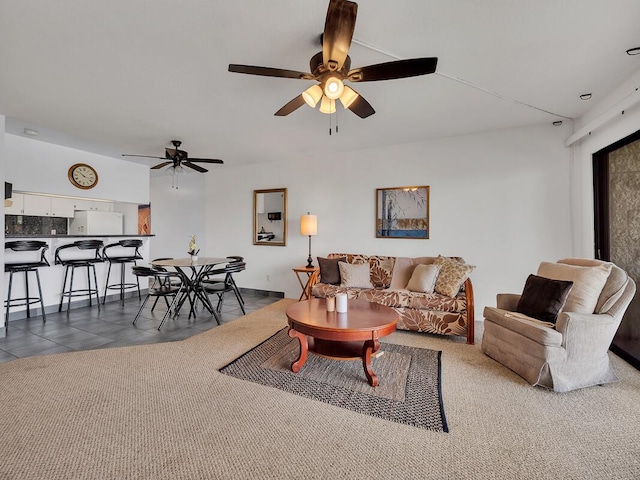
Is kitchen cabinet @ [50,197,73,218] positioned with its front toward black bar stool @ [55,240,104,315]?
yes

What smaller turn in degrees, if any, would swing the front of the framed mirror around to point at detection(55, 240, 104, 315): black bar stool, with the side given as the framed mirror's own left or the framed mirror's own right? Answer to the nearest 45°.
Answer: approximately 45° to the framed mirror's own right

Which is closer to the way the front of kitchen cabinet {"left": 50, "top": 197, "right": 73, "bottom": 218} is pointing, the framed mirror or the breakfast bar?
the breakfast bar

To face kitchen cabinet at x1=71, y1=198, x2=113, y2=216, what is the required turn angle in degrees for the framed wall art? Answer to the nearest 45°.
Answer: approximately 90° to its right

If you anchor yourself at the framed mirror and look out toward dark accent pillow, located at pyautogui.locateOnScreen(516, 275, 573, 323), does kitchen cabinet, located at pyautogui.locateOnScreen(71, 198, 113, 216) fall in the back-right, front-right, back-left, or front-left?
back-right

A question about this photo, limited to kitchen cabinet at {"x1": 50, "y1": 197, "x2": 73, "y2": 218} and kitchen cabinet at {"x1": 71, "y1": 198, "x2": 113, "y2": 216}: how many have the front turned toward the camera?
2

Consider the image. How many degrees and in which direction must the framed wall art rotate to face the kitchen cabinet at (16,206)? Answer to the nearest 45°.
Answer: approximately 90° to its right

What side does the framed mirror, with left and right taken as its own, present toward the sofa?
left

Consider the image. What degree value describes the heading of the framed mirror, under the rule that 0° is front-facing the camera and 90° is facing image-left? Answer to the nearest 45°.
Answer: approximately 45°
